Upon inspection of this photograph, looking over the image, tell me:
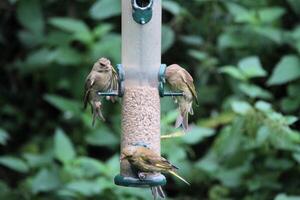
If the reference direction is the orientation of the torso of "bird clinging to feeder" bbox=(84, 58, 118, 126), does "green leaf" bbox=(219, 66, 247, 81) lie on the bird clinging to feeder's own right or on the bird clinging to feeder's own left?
on the bird clinging to feeder's own left

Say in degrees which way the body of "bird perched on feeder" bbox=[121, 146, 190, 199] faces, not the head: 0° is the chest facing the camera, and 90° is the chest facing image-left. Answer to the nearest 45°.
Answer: approximately 90°

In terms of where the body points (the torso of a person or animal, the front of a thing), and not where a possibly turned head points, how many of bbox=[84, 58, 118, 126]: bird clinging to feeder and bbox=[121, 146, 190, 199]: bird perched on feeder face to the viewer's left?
1

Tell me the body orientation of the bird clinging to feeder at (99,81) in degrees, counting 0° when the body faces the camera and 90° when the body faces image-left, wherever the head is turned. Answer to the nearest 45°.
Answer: approximately 315°

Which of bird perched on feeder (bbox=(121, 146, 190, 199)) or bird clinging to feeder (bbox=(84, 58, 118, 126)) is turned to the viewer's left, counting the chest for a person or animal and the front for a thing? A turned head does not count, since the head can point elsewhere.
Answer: the bird perched on feeder
